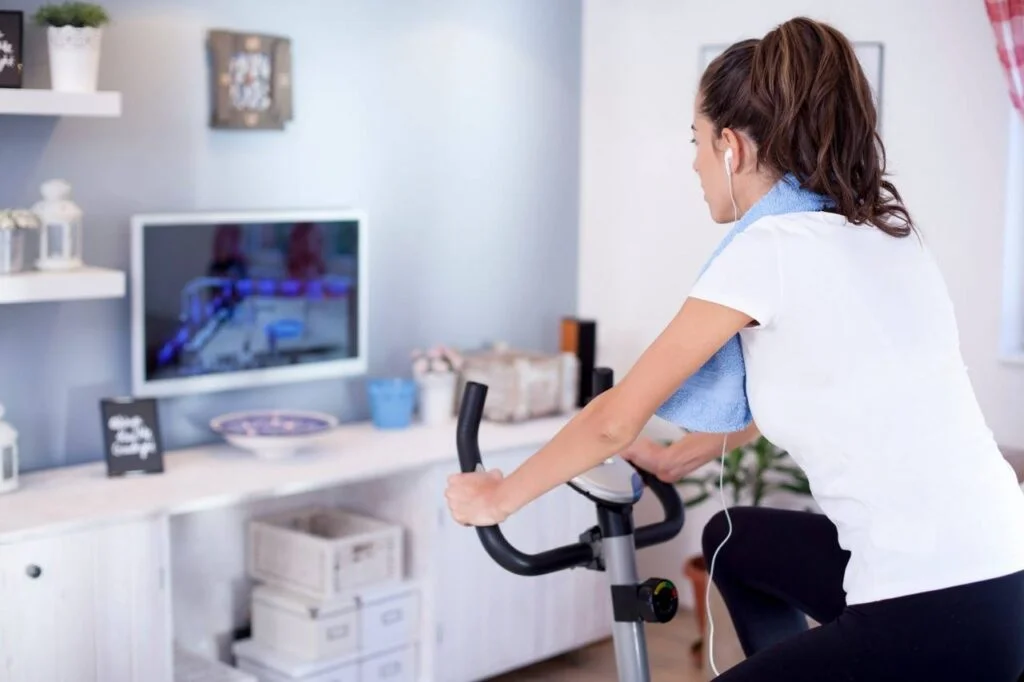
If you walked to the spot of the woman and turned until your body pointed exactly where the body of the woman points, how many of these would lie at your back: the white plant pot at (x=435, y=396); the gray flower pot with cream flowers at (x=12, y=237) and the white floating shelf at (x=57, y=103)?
0

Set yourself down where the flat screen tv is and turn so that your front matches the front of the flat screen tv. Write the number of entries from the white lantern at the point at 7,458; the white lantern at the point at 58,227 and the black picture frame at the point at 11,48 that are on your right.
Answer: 3

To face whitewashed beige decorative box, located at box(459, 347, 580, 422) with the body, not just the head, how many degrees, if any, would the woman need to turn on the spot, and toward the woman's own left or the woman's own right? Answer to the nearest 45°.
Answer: approximately 45° to the woman's own right

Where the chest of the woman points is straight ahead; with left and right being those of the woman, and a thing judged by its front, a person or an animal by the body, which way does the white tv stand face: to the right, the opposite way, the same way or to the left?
the opposite way

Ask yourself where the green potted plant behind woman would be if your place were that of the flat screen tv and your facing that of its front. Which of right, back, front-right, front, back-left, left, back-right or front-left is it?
front-left

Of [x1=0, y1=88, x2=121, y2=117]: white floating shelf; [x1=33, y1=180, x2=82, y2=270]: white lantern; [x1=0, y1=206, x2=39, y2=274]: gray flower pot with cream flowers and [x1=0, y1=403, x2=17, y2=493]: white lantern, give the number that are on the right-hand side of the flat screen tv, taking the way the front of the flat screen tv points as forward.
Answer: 4

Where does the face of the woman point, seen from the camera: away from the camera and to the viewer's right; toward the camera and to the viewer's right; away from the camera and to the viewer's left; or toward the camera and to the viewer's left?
away from the camera and to the viewer's left

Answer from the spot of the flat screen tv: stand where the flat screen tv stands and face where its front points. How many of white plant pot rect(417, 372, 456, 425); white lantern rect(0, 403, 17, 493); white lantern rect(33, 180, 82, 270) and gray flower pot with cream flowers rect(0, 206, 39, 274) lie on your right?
3

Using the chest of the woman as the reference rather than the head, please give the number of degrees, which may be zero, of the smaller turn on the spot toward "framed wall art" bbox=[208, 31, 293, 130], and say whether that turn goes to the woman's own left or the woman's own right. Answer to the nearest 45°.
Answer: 0° — they already face it

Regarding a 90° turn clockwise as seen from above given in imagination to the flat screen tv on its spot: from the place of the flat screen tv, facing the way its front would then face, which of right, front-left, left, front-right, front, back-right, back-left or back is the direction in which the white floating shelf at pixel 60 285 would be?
front

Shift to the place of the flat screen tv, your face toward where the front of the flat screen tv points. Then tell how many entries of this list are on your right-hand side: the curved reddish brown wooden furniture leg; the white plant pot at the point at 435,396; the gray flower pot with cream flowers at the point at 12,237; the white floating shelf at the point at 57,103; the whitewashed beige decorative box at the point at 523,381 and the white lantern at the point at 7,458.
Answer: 3

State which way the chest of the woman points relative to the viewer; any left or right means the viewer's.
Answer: facing away from the viewer and to the left of the viewer

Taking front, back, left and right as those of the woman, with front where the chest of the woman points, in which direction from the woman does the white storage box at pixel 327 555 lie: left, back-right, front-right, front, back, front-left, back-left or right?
front

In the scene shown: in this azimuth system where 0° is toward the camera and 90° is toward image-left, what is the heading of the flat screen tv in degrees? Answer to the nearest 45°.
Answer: approximately 315°

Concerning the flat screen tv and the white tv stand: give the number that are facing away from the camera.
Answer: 0

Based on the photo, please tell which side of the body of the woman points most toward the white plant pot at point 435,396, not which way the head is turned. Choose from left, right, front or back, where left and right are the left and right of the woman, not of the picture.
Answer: front

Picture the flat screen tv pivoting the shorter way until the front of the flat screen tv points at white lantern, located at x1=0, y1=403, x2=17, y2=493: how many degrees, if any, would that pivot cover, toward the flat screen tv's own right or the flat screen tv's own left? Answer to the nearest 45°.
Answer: approximately 90° to the flat screen tv's own right

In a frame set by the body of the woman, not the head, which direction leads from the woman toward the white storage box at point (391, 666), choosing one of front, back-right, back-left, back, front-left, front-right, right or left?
front

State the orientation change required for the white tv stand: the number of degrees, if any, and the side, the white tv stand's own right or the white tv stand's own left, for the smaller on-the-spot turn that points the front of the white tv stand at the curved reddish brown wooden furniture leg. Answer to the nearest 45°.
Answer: approximately 45° to the white tv stand's own left

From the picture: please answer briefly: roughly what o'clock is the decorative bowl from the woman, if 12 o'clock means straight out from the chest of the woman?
The decorative bowl is roughly at 12 o'clock from the woman.

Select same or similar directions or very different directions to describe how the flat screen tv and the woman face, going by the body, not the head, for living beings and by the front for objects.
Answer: very different directions
